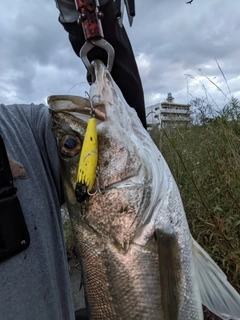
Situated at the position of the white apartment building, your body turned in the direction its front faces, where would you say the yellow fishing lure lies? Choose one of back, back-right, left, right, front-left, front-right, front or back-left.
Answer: front-right

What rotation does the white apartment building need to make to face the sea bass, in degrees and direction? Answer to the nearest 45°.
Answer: approximately 45° to its right
